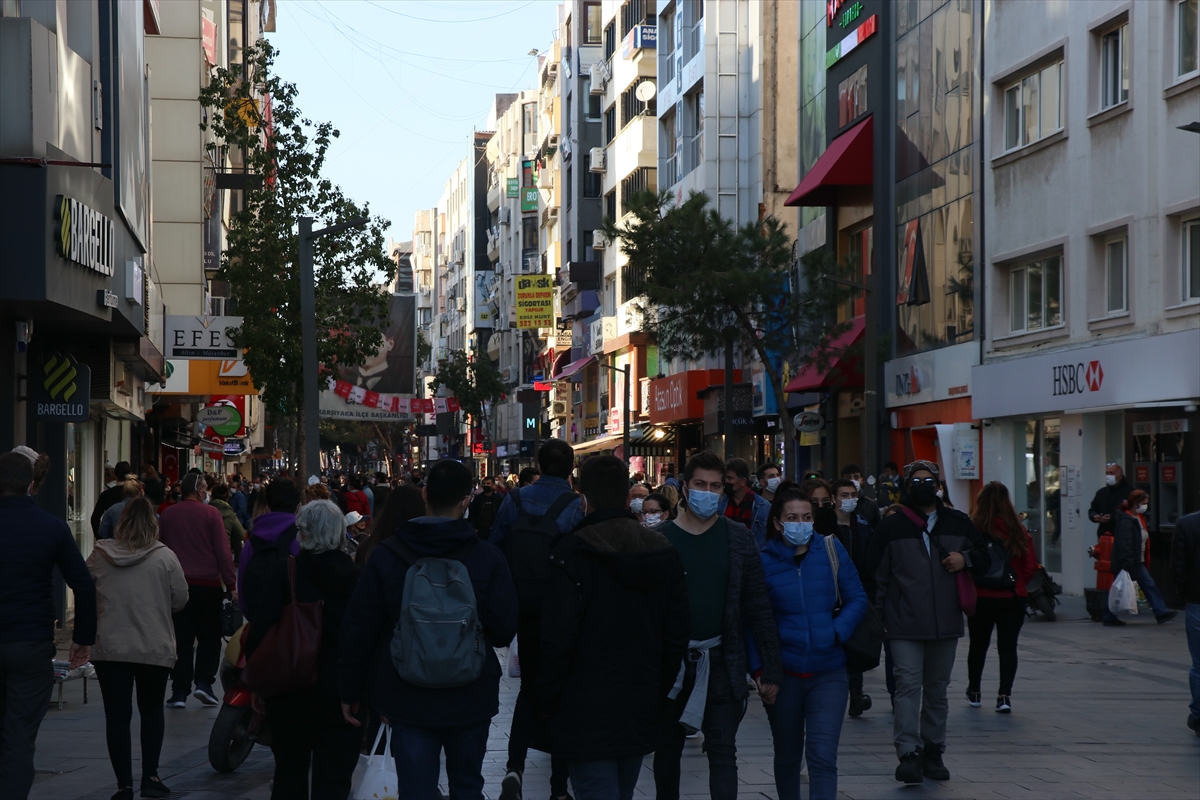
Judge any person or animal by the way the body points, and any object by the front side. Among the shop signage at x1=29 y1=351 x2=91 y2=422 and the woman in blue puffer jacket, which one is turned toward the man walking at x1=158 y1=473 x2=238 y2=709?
the shop signage

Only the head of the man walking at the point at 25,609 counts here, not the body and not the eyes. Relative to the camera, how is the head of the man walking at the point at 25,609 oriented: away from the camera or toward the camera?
away from the camera

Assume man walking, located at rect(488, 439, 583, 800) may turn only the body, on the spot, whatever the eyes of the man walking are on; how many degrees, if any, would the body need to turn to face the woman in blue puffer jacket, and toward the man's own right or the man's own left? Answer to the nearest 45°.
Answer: approximately 135° to the man's own right

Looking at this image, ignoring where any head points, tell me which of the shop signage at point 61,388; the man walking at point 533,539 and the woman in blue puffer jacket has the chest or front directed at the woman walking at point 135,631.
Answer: the shop signage

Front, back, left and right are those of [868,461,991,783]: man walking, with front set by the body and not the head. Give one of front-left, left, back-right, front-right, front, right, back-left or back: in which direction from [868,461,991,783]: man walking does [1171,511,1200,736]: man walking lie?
back-left

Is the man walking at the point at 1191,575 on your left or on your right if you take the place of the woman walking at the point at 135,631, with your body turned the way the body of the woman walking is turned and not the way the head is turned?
on your right

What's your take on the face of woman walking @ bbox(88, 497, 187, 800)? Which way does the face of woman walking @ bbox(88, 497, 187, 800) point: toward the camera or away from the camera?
away from the camera

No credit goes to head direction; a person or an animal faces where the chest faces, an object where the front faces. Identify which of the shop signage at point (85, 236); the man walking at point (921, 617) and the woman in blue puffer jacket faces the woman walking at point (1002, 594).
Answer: the shop signage

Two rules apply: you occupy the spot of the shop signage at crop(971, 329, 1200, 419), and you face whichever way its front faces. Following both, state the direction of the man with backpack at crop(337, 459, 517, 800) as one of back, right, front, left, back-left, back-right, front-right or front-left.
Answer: front-left

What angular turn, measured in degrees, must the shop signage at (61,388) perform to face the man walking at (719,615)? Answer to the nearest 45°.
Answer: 0° — it already faces them

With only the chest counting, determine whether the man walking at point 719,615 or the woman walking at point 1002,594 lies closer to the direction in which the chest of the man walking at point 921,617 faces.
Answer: the man walking

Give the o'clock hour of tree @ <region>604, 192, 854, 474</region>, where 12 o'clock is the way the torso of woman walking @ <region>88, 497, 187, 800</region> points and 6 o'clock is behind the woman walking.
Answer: The tree is roughly at 1 o'clock from the woman walking.

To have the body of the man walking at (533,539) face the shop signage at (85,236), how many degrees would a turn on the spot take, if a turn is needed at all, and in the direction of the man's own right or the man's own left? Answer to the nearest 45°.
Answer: approximately 45° to the man's own left
